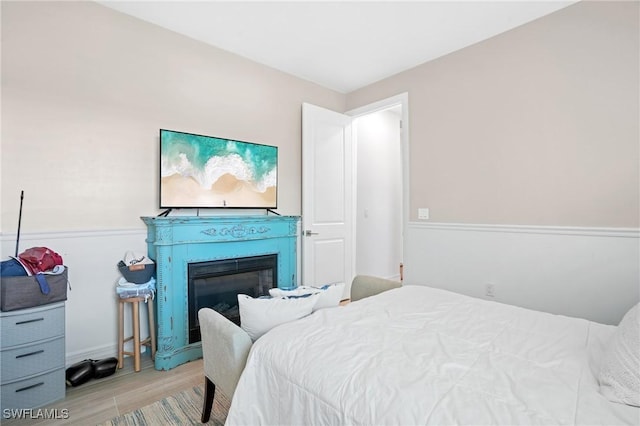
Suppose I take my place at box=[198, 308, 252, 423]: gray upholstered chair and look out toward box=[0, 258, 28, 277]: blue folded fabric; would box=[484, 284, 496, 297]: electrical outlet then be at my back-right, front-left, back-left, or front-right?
back-right

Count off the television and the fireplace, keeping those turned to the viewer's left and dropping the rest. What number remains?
0

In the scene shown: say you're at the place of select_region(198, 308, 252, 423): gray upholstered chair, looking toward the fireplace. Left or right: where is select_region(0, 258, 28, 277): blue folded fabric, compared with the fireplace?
left

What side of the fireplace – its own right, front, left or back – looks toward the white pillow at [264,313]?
front
